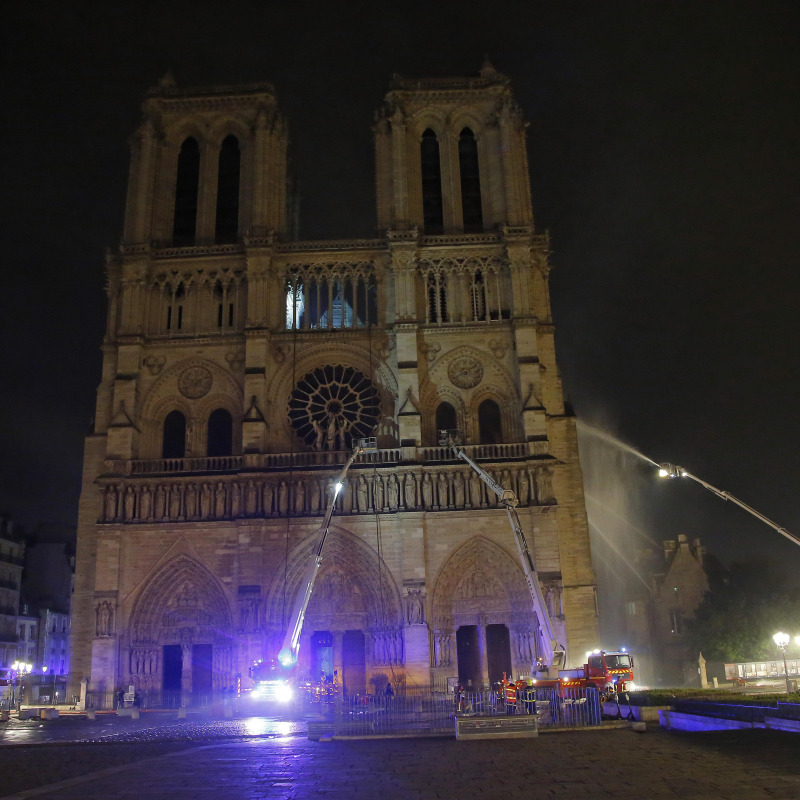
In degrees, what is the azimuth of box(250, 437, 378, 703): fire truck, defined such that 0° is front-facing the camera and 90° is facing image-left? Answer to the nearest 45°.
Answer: approximately 0°

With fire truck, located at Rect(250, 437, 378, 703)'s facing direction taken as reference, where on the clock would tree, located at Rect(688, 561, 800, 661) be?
The tree is roughly at 8 o'clock from the fire truck.

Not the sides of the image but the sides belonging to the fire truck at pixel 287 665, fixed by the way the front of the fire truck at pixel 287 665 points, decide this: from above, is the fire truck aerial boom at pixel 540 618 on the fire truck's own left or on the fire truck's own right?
on the fire truck's own left

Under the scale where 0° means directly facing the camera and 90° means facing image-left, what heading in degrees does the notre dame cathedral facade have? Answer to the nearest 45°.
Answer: approximately 0°

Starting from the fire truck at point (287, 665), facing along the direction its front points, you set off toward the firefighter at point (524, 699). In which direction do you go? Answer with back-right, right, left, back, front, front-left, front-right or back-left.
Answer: front-left

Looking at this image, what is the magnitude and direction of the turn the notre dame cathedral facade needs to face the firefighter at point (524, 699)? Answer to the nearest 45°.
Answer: approximately 45° to its left

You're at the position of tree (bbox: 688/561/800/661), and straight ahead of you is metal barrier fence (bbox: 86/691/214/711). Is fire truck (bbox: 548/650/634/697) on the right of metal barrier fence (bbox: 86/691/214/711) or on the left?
left

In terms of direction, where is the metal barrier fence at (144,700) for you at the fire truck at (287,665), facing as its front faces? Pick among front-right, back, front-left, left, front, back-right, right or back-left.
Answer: back-right

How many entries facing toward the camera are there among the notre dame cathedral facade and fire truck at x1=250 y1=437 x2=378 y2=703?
2

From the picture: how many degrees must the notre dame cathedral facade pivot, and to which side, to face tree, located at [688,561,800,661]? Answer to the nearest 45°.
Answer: approximately 90° to its left
